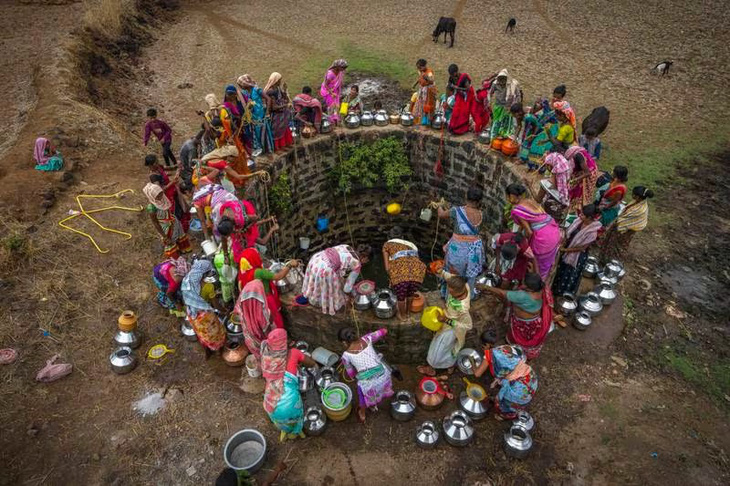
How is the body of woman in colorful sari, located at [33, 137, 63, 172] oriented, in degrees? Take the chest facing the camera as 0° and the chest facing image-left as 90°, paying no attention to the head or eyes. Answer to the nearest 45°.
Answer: approximately 270°

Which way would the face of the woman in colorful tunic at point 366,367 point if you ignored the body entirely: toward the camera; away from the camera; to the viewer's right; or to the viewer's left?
away from the camera

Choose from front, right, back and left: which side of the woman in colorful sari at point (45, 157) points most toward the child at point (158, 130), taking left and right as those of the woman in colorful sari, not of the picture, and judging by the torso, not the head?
front

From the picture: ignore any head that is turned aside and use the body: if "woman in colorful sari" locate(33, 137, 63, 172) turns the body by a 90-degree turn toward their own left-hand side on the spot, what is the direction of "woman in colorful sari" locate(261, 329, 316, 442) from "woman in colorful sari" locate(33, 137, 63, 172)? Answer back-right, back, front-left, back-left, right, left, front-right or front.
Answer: back

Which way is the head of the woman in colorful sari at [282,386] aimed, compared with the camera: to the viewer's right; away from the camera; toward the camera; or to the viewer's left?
away from the camera

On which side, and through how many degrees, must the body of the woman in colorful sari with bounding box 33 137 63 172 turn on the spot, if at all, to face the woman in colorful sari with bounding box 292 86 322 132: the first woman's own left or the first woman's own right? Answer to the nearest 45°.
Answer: approximately 45° to the first woman's own right

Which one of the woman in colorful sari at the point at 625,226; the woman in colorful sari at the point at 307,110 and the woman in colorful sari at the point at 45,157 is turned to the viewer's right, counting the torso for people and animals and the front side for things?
the woman in colorful sari at the point at 45,157

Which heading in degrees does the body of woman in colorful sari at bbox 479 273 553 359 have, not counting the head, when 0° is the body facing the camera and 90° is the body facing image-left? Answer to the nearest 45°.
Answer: approximately 135°

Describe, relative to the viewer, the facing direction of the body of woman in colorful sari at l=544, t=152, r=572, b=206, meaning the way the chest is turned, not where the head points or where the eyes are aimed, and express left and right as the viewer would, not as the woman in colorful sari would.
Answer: facing to the left of the viewer

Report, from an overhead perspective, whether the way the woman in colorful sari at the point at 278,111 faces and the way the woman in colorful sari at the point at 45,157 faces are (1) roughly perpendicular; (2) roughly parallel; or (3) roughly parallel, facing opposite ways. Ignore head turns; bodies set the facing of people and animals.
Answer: roughly perpendicular

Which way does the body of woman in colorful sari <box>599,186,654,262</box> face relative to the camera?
to the viewer's left

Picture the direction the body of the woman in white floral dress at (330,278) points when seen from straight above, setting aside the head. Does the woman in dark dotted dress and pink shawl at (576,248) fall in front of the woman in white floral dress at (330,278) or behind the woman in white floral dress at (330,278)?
in front

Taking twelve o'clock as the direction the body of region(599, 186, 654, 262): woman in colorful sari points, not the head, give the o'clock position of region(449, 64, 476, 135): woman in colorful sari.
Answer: region(449, 64, 476, 135): woman in colorful sari is roughly at 12 o'clock from region(599, 186, 654, 262): woman in colorful sari.

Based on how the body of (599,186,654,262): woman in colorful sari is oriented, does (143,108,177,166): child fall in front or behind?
in front

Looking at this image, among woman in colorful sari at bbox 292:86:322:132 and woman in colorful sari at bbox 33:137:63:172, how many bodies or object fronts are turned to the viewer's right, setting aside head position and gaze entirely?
1
